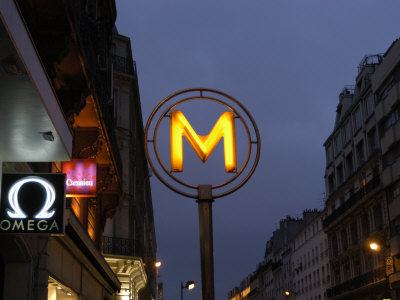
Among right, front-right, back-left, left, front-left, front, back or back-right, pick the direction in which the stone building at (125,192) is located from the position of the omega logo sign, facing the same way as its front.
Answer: back

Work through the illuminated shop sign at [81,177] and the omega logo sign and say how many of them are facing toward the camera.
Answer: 2

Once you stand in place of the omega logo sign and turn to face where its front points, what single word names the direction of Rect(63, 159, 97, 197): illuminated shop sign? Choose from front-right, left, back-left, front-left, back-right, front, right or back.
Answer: back

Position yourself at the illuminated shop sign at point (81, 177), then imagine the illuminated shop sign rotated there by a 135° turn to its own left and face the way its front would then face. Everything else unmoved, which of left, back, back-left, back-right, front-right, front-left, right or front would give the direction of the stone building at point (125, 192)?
front-left

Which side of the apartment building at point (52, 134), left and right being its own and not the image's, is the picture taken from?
right

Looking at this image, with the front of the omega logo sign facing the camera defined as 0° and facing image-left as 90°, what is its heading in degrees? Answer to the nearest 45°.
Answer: approximately 0°

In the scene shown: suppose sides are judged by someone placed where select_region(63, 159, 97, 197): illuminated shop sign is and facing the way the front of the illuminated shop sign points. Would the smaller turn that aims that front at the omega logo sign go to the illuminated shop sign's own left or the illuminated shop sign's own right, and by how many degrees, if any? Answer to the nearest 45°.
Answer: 0° — it already faces it
